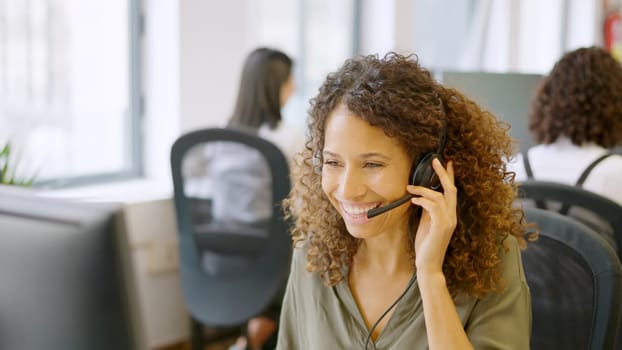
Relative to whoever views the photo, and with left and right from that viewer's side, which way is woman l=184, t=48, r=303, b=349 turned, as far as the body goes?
facing away from the viewer and to the right of the viewer

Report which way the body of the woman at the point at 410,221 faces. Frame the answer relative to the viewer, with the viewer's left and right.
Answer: facing the viewer and to the left of the viewer

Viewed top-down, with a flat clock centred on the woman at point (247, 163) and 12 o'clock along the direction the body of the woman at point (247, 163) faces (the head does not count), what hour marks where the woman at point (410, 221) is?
the woman at point (410, 221) is roughly at 4 o'clock from the woman at point (247, 163).

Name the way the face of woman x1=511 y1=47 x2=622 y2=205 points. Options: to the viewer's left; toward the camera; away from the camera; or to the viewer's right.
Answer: away from the camera

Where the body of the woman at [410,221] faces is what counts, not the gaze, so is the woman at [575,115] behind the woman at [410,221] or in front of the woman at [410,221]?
behind

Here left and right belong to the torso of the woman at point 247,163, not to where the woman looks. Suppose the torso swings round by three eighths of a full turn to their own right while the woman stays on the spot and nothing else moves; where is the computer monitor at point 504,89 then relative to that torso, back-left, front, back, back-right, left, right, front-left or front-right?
left

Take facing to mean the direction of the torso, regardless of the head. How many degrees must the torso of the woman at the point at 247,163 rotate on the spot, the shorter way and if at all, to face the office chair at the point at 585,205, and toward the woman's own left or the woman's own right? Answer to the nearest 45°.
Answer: approximately 90° to the woman's own right

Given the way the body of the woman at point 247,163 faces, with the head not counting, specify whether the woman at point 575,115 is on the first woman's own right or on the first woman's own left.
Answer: on the first woman's own right

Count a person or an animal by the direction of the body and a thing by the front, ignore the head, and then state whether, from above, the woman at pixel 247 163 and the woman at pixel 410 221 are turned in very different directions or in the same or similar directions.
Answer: very different directions

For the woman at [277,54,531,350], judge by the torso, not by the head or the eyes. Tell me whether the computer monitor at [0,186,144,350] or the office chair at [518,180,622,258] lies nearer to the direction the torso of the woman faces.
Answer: the computer monitor

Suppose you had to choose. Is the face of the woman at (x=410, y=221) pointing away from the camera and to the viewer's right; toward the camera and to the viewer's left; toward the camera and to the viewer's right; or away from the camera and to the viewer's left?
toward the camera and to the viewer's left
